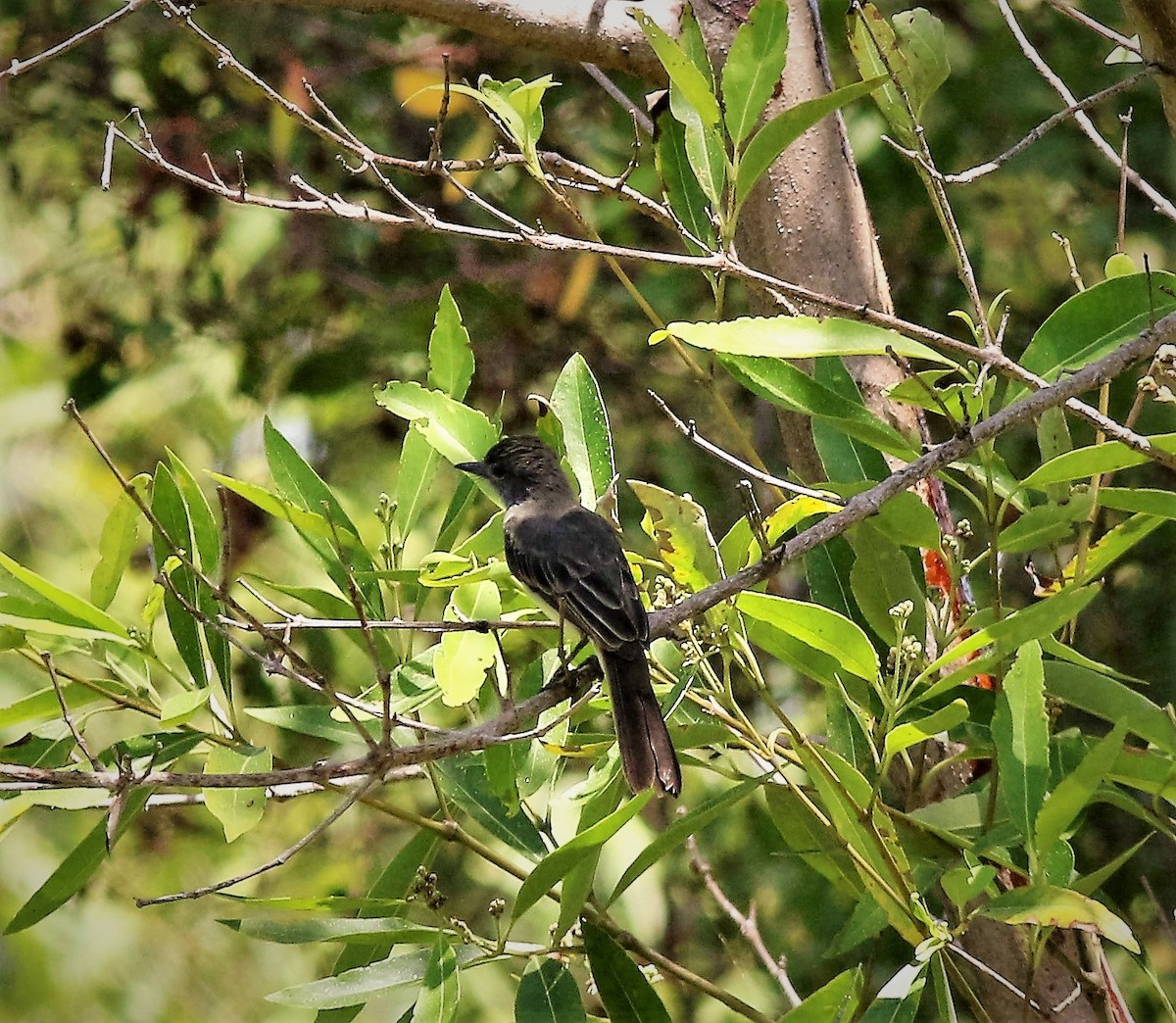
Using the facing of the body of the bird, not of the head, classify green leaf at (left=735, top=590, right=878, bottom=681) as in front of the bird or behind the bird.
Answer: behind

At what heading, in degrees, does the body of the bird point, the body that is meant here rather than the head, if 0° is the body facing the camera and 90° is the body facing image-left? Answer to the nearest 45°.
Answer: approximately 135°
